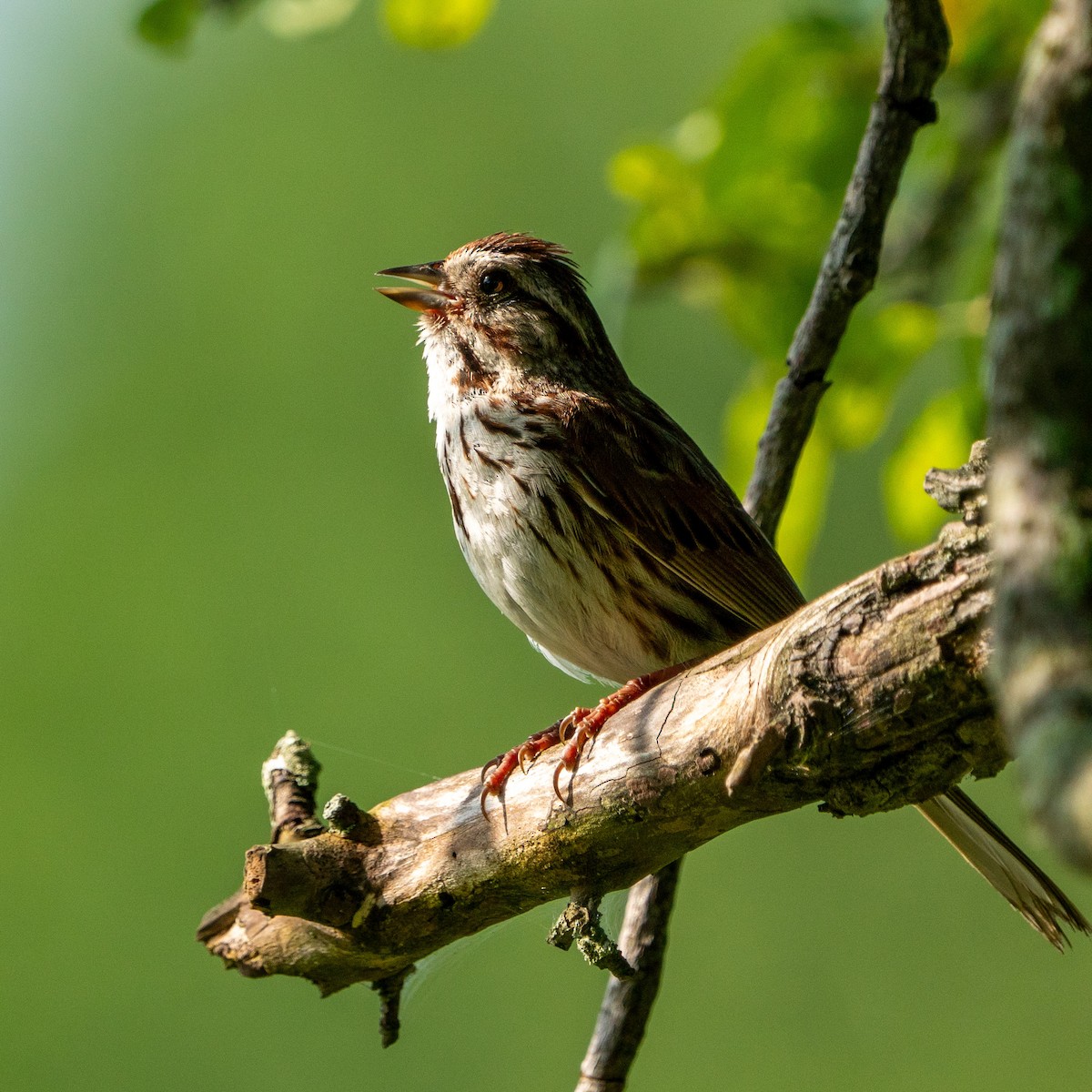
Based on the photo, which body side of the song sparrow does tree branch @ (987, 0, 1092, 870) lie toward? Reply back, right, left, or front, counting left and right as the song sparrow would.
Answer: left

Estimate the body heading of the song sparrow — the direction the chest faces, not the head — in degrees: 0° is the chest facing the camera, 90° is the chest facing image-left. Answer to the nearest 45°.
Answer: approximately 90°

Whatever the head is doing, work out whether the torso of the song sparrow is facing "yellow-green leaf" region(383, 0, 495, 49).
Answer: no

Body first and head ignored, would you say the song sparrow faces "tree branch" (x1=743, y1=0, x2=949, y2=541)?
no
